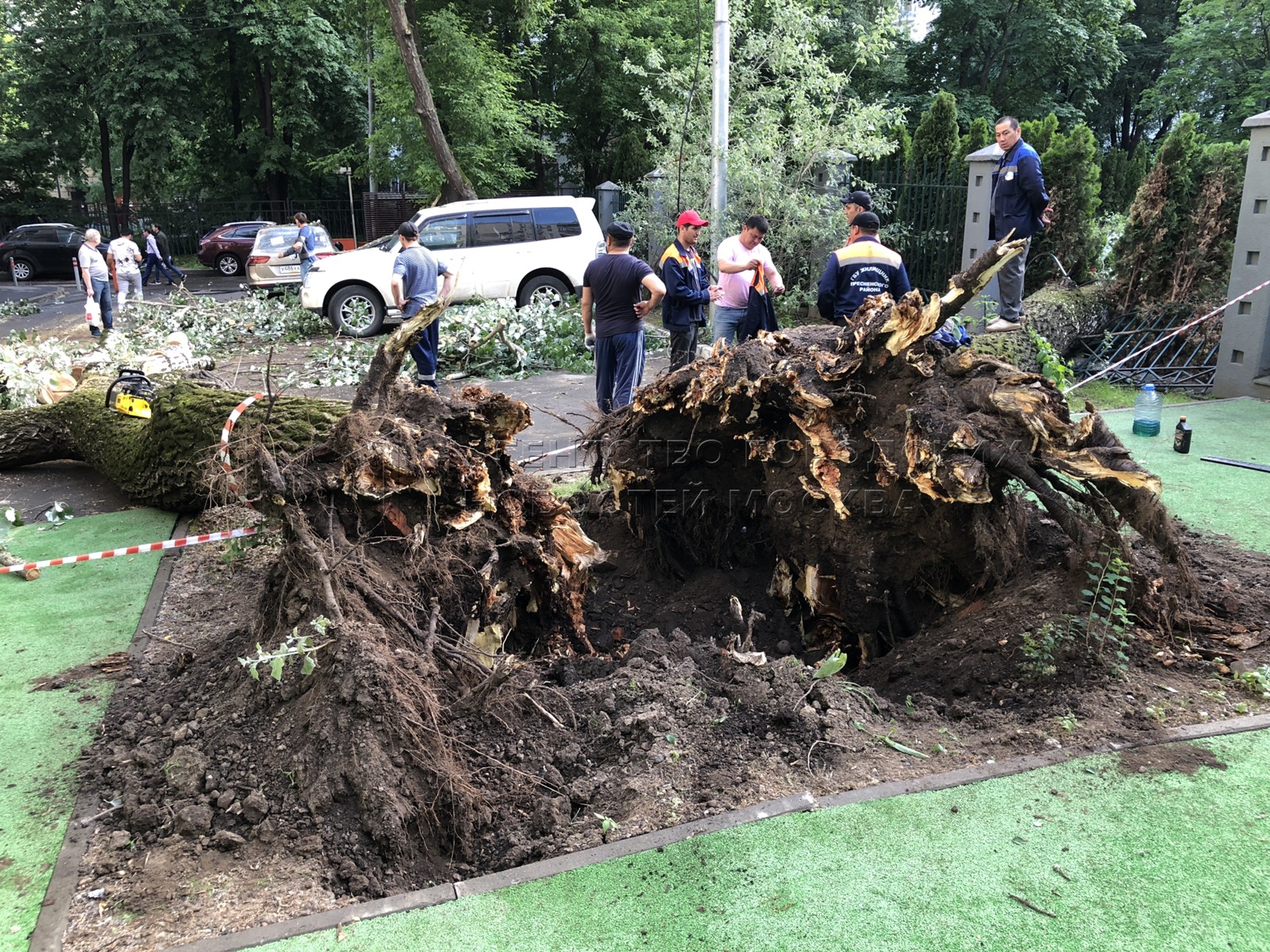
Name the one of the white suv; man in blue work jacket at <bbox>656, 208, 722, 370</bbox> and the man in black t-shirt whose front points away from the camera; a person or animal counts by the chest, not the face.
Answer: the man in black t-shirt

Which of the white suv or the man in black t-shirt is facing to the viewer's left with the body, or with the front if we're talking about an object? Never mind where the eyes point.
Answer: the white suv

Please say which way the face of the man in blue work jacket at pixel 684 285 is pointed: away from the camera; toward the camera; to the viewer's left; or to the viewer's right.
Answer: to the viewer's right

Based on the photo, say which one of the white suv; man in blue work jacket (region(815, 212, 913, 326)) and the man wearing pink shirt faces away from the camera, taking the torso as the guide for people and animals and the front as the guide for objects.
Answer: the man in blue work jacket

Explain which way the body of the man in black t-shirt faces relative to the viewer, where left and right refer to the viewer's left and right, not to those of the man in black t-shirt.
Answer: facing away from the viewer

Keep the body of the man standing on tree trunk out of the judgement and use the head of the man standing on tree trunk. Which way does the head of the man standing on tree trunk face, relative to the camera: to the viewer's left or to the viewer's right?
to the viewer's left

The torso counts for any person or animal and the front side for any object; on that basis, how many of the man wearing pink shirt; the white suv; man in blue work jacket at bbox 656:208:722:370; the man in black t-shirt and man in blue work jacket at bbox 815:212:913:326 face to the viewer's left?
1

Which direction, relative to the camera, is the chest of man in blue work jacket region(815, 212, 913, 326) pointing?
away from the camera

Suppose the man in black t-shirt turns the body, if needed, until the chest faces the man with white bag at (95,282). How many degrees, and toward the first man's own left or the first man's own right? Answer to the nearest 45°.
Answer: approximately 45° to the first man's own left

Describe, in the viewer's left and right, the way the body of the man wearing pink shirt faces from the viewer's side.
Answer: facing the viewer and to the right of the viewer

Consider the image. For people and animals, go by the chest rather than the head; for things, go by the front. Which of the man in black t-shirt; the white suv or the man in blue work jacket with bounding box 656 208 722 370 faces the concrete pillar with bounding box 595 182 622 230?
the man in black t-shirt

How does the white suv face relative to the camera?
to the viewer's left

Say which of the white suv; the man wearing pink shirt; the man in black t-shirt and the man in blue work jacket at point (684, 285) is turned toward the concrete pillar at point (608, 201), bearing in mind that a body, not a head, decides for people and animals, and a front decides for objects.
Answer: the man in black t-shirt

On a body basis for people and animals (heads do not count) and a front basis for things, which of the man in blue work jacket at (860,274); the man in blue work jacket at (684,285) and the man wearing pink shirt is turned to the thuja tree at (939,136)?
the man in blue work jacket at (860,274)

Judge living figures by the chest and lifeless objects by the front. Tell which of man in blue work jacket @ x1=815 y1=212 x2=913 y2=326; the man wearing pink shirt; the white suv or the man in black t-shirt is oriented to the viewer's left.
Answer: the white suv
